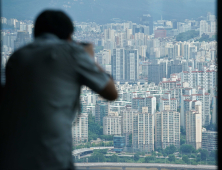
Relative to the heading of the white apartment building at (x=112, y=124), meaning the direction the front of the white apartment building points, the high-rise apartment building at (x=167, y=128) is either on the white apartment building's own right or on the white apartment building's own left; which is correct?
on the white apartment building's own left

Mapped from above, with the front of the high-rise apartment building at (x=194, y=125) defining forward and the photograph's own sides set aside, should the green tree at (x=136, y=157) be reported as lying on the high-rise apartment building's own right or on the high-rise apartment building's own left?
on the high-rise apartment building's own right

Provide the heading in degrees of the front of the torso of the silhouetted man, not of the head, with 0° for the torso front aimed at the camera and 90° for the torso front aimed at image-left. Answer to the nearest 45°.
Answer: approximately 225°

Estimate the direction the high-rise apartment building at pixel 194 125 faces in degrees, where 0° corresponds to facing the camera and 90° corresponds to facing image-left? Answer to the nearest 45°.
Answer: approximately 45°

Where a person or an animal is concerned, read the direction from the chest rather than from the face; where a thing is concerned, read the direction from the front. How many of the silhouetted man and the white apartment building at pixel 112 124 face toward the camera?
1

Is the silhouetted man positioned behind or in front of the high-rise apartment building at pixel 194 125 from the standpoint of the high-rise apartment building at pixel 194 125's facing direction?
in front
